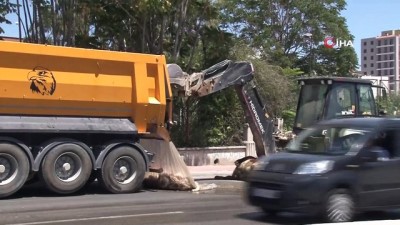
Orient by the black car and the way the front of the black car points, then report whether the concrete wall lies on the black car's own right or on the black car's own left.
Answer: on the black car's own right

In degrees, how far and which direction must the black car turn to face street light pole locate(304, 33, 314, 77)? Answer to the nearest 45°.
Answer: approximately 135° to its right

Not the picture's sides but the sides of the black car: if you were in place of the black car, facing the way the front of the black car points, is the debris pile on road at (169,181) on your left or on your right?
on your right

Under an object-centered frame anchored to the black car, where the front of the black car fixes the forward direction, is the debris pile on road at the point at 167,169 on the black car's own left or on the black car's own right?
on the black car's own right

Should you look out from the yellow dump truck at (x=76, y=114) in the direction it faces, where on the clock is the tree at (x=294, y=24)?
The tree is roughly at 4 o'clock from the yellow dump truck.

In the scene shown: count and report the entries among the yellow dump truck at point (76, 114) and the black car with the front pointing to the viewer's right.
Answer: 0

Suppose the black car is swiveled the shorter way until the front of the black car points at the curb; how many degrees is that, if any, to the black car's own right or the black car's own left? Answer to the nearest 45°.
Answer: approximately 90° to the black car's own right

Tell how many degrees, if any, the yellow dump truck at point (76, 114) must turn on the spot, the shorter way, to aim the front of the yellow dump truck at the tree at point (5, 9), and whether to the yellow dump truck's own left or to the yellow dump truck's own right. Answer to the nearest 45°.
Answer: approximately 90° to the yellow dump truck's own right

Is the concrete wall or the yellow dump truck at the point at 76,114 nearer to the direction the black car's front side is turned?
the yellow dump truck

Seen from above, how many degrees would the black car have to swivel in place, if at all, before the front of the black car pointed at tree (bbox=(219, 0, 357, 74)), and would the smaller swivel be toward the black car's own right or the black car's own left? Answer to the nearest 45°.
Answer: approximately 135° to the black car's own right

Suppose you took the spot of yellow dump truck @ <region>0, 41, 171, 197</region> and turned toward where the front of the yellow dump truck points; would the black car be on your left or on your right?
on your left

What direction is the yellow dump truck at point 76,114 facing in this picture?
to the viewer's left
